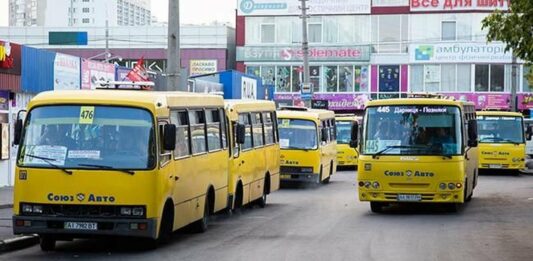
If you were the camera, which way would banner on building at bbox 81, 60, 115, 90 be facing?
facing the viewer and to the right of the viewer

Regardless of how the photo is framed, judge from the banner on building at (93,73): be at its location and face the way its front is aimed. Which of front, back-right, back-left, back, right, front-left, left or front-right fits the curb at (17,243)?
front-right

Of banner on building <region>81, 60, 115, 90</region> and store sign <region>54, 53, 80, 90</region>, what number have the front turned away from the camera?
0

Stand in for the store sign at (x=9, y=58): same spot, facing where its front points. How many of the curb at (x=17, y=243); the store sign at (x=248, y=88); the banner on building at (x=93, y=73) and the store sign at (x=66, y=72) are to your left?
3

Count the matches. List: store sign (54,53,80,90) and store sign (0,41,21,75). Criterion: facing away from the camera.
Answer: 0

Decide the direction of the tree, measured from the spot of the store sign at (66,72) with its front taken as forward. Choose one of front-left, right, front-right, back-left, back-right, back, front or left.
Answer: front

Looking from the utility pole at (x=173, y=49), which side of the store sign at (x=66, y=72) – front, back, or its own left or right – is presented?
front

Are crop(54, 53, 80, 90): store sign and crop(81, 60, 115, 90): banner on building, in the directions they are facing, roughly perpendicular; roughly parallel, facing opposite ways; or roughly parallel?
roughly parallel

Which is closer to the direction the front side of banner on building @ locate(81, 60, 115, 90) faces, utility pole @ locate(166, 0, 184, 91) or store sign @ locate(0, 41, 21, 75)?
the utility pole

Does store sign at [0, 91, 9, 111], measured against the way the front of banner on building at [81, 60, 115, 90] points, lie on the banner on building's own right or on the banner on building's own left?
on the banner on building's own right

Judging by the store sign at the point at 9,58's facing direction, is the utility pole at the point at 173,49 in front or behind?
in front

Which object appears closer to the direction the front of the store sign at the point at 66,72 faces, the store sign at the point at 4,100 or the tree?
the tree

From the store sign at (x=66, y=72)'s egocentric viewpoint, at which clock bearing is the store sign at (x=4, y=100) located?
the store sign at (x=4, y=100) is roughly at 3 o'clock from the store sign at (x=66, y=72).

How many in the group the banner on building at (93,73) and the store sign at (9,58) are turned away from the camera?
0

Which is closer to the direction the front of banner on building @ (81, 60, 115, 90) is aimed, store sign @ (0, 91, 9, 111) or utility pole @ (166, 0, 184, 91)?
the utility pole

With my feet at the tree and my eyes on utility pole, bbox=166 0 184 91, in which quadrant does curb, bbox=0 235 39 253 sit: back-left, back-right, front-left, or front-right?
front-left

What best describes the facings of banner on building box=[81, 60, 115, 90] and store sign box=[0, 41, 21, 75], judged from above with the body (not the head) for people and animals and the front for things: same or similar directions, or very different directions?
same or similar directions

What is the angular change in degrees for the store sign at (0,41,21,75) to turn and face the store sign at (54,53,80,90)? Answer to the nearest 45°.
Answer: approximately 90° to its left
